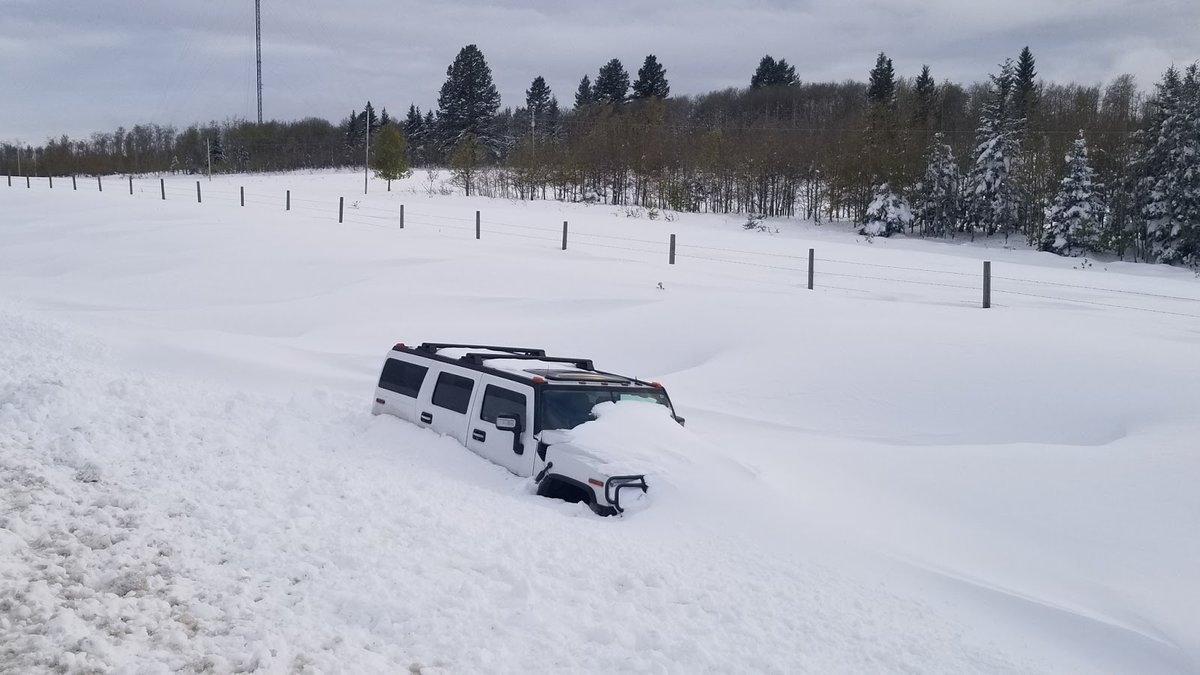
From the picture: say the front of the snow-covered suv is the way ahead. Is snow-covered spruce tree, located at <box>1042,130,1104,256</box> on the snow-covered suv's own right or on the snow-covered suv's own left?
on the snow-covered suv's own left

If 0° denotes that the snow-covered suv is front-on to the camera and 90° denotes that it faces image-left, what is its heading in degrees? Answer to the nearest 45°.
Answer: approximately 315°

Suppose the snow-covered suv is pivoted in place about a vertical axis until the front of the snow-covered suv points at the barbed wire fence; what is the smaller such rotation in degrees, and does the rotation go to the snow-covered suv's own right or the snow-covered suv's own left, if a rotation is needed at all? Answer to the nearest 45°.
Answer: approximately 135° to the snow-covered suv's own left

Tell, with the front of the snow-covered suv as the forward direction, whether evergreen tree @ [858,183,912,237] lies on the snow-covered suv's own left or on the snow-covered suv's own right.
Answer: on the snow-covered suv's own left

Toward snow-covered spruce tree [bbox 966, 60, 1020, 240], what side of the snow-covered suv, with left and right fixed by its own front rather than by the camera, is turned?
left

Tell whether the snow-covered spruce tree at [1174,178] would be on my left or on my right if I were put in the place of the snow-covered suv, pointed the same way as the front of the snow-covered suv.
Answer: on my left
